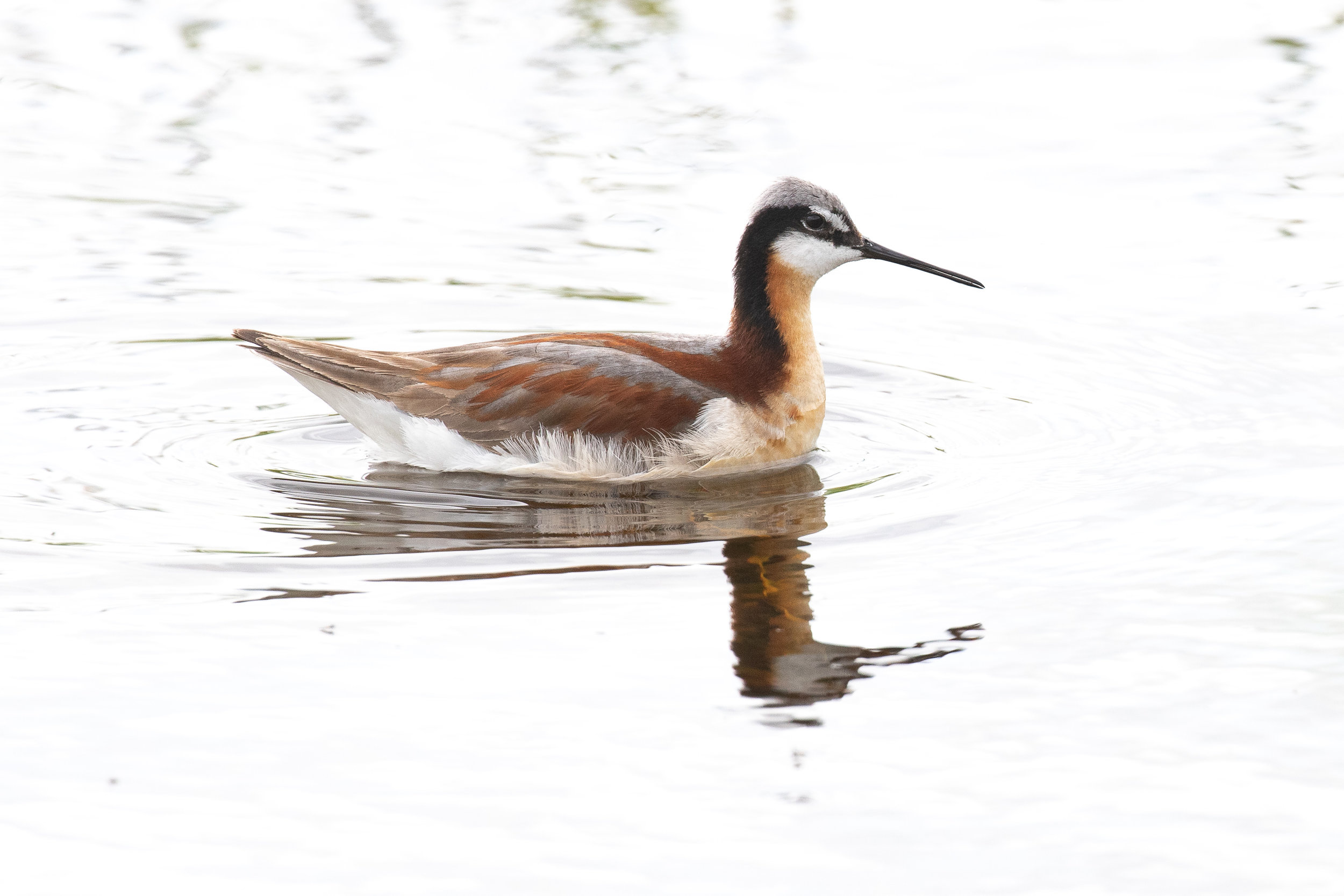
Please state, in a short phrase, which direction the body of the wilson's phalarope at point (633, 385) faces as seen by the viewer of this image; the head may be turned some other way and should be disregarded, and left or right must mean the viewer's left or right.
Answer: facing to the right of the viewer
